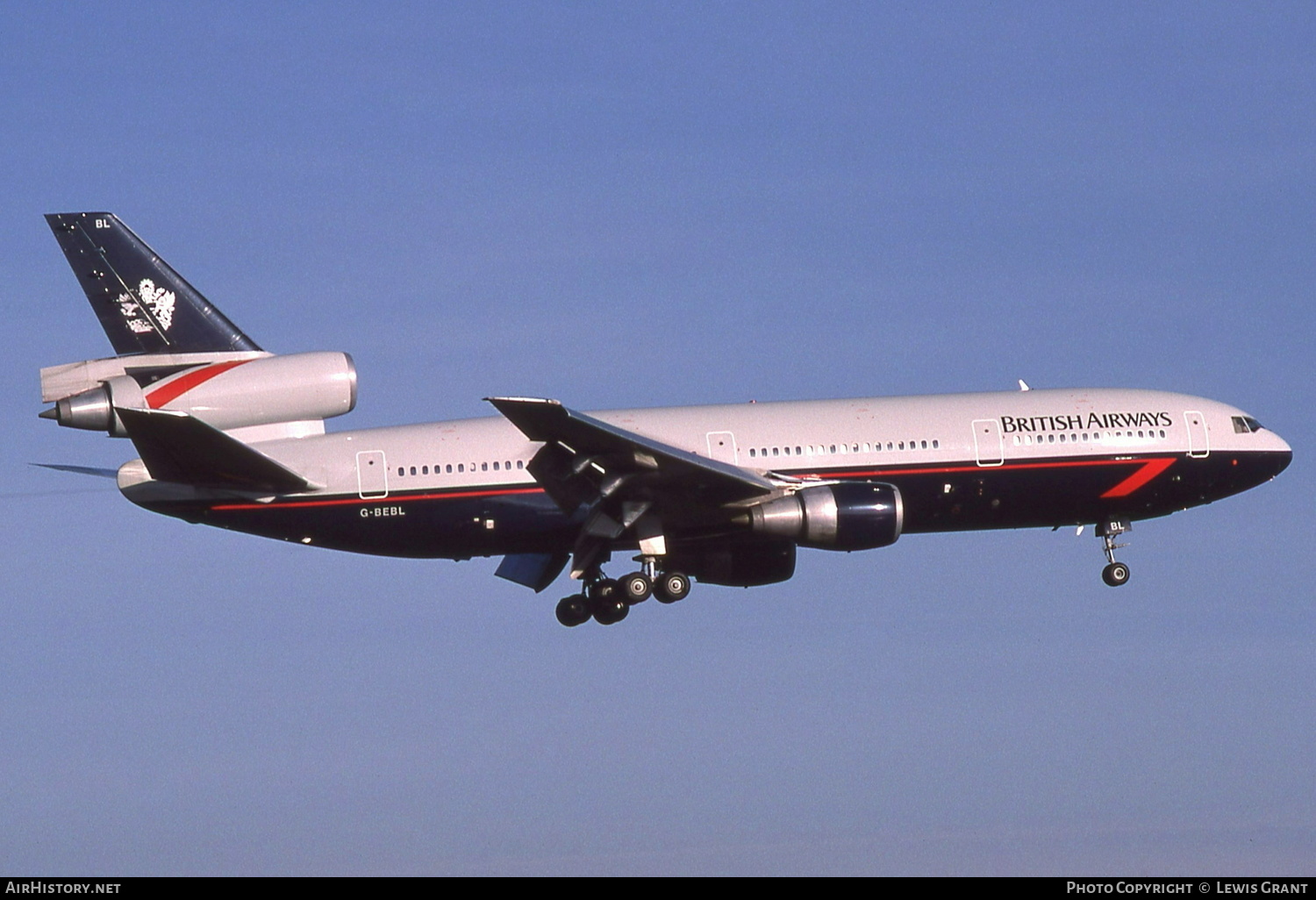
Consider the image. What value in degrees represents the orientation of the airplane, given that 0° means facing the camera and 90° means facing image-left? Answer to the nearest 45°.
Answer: approximately 270°
